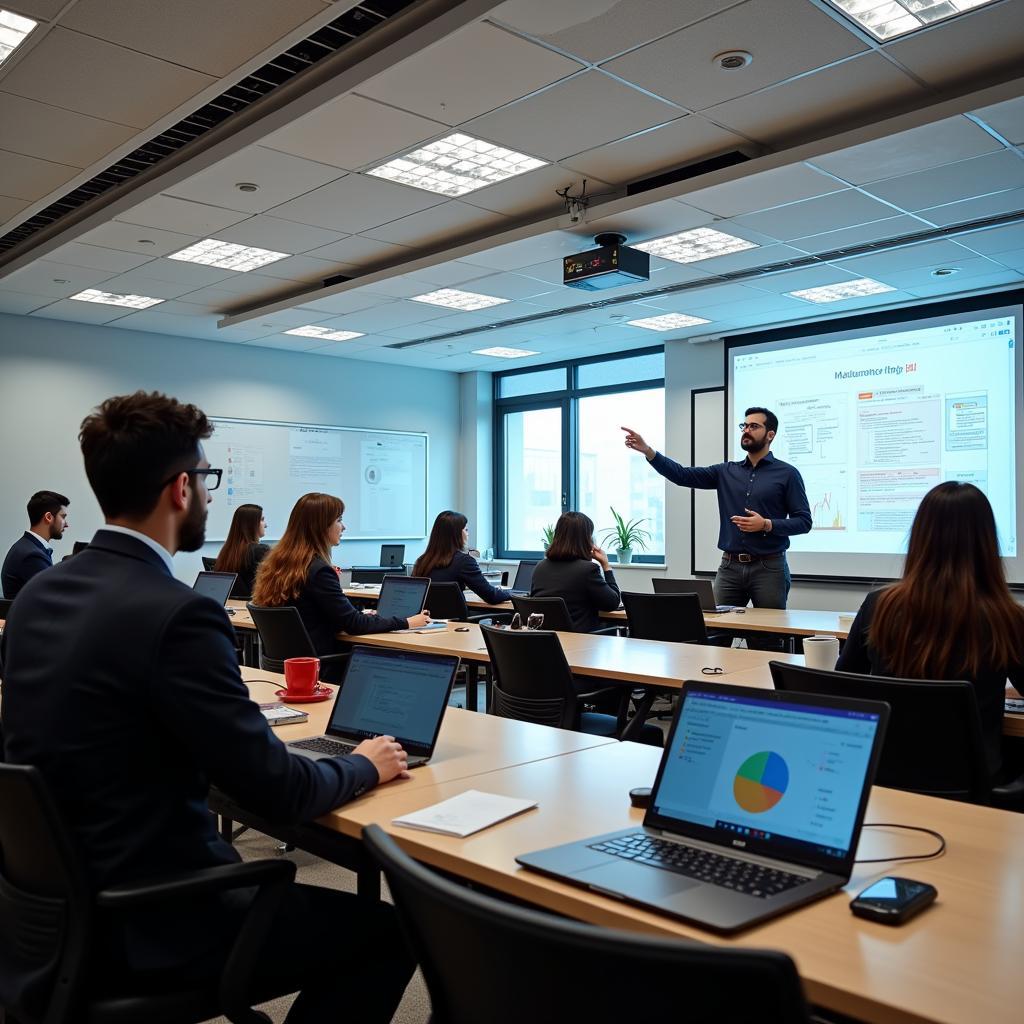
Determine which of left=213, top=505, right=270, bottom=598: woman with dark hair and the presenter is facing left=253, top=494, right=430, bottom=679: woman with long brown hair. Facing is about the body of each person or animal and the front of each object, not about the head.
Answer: the presenter

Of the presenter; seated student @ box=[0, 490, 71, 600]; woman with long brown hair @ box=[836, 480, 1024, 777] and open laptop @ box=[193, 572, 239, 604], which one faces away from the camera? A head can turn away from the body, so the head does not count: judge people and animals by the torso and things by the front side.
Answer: the woman with long brown hair

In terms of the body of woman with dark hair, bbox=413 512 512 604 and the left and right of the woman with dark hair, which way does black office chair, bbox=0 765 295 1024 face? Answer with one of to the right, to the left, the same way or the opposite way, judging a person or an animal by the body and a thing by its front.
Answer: the same way

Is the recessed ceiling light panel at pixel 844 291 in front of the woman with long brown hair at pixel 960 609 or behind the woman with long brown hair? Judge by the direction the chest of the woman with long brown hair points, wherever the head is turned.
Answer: in front

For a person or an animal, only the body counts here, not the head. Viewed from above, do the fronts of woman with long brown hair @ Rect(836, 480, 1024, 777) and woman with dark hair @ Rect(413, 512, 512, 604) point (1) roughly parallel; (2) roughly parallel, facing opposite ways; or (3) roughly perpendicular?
roughly parallel

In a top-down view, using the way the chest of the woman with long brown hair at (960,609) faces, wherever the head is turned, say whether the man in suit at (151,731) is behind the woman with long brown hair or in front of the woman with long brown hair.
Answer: behind

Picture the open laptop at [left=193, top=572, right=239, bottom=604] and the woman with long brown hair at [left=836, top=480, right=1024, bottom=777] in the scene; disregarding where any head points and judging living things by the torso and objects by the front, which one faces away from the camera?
the woman with long brown hair

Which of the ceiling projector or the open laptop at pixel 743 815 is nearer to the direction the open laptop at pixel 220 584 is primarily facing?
the open laptop

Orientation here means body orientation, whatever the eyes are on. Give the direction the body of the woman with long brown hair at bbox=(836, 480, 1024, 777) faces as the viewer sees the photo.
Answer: away from the camera

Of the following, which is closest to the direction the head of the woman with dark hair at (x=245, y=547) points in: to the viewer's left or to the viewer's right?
to the viewer's right

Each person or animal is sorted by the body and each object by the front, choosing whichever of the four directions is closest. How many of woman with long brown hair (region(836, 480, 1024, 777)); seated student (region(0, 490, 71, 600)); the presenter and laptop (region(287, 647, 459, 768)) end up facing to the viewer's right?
1

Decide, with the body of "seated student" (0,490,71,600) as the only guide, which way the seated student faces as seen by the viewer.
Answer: to the viewer's right

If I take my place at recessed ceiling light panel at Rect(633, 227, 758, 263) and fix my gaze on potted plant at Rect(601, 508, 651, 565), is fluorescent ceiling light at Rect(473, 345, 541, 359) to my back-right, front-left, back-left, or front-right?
front-left

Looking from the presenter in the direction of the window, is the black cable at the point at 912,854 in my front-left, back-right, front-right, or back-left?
back-left

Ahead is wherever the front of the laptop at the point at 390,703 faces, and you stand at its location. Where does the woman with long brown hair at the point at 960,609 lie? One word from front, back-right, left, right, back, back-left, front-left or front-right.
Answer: back-left

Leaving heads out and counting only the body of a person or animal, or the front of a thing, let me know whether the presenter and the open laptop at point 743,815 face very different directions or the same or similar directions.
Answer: same or similar directions

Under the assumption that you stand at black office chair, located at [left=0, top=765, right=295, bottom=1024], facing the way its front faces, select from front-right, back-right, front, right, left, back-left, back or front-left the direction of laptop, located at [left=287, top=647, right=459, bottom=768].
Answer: front

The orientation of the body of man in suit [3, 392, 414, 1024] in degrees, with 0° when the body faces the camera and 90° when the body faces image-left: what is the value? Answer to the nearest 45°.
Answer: approximately 225°

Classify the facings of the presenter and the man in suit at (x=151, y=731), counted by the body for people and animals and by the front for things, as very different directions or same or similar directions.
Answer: very different directions

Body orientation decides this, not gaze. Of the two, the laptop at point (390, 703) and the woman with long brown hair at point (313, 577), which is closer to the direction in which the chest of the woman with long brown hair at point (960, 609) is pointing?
the woman with long brown hair

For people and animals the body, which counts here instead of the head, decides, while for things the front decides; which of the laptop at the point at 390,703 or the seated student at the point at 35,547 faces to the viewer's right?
the seated student

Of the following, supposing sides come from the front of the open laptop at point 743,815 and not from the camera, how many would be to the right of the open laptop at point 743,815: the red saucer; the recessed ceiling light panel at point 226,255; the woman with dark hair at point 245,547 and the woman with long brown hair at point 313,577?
4
